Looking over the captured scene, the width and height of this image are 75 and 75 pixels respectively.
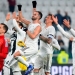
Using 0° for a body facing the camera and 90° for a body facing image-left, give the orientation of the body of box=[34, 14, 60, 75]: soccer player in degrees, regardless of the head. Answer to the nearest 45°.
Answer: approximately 45°

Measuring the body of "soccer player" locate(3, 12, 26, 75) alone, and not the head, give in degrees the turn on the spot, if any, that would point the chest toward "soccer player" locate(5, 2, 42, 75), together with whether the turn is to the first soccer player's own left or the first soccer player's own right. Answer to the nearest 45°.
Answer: approximately 135° to the first soccer player's own left
